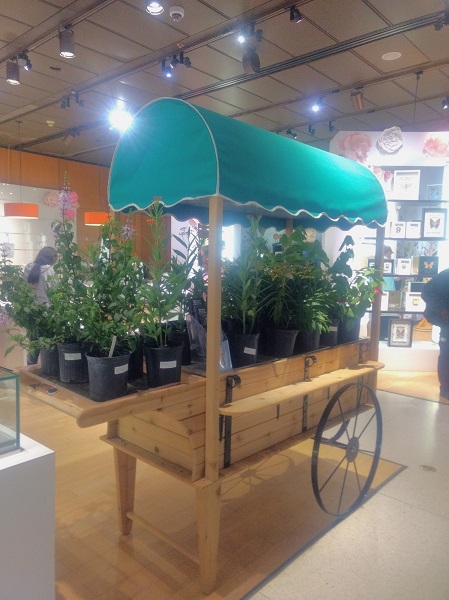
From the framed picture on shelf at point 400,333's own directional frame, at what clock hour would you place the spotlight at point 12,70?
The spotlight is roughly at 2 o'clock from the framed picture on shelf.

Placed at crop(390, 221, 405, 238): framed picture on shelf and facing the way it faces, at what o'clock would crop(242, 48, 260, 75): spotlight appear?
The spotlight is roughly at 1 o'clock from the framed picture on shelf.

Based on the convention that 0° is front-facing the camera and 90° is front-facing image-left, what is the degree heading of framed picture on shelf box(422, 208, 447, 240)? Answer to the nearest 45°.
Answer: approximately 0°

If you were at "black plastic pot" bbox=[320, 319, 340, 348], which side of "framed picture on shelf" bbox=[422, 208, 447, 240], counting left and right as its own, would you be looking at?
front

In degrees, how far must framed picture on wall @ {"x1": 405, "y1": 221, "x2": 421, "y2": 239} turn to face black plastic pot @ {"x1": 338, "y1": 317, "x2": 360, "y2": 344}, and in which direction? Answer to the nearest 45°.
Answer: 0° — it already faces it

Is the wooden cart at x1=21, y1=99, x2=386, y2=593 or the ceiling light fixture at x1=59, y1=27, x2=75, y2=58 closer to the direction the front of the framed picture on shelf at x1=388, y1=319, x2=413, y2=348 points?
the wooden cart
